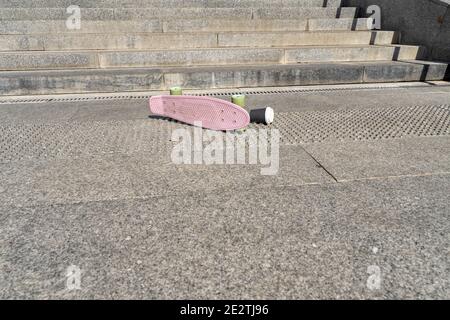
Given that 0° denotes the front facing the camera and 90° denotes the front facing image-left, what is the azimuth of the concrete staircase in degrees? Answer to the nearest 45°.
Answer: approximately 0°

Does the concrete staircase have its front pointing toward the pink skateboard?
yes

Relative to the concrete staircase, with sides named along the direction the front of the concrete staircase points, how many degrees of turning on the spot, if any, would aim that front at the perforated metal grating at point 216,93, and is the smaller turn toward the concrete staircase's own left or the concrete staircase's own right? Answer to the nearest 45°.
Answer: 0° — it already faces it
